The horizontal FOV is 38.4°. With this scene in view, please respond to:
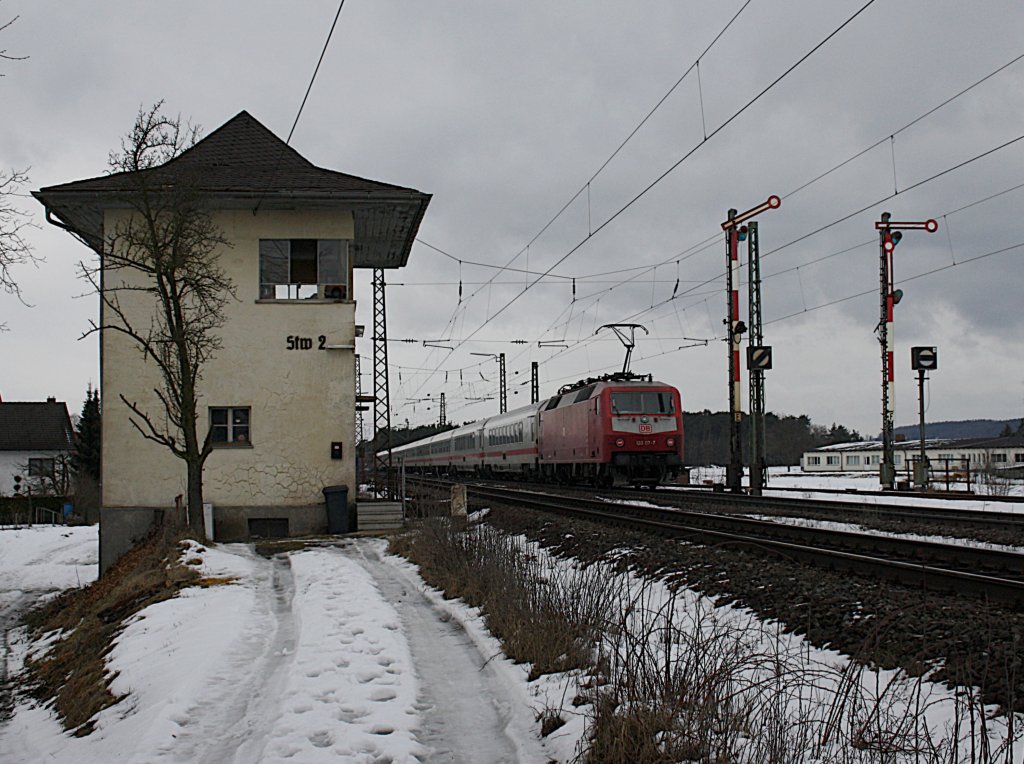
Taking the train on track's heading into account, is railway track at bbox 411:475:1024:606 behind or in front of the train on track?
in front

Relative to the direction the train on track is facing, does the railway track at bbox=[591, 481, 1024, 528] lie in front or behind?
in front

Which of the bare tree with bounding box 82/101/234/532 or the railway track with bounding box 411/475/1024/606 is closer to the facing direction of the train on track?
the railway track
